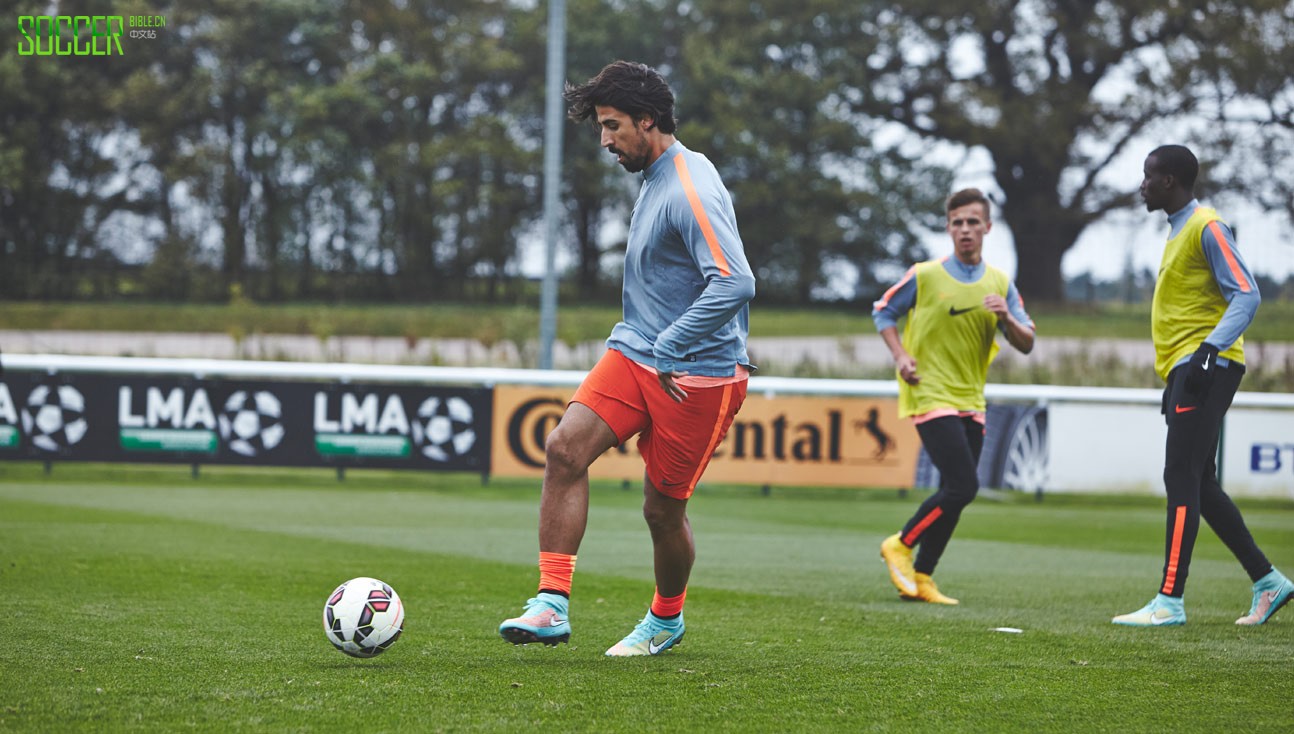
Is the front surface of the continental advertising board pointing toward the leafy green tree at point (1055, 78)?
no

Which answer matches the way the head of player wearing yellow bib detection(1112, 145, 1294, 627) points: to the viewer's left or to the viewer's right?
to the viewer's left

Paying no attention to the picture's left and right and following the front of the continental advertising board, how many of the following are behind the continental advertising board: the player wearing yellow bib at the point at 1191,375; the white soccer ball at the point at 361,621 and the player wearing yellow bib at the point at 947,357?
0

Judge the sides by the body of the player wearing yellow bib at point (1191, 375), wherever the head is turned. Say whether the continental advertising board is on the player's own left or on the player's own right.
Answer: on the player's own right

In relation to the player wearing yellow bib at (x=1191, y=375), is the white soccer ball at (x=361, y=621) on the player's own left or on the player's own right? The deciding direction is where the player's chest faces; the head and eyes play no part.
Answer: on the player's own left

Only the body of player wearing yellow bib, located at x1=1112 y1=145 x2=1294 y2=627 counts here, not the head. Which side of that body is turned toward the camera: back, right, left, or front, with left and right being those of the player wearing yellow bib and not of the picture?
left

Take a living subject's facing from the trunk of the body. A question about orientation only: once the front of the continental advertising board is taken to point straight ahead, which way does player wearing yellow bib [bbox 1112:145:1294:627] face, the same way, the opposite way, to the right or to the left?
to the right

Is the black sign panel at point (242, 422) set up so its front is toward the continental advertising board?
no

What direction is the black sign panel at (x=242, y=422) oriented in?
toward the camera

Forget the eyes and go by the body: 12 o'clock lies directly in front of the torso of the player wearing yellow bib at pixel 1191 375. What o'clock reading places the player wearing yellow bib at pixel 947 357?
the player wearing yellow bib at pixel 947 357 is roughly at 1 o'clock from the player wearing yellow bib at pixel 1191 375.

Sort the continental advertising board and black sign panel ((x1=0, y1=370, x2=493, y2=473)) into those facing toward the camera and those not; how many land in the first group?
2

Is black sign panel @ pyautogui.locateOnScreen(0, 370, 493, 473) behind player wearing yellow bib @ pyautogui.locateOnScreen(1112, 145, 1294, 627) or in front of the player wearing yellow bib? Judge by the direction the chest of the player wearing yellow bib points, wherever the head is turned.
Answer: in front

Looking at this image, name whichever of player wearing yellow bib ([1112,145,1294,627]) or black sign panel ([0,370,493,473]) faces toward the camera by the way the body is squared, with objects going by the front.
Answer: the black sign panel

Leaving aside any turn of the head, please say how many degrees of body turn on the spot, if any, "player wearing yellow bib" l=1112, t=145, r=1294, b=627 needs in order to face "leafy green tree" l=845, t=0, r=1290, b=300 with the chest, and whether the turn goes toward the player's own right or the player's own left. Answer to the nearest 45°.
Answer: approximately 90° to the player's own right

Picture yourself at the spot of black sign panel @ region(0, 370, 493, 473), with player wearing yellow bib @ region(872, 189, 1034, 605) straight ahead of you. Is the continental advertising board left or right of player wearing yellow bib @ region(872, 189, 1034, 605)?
left

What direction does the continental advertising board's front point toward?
toward the camera

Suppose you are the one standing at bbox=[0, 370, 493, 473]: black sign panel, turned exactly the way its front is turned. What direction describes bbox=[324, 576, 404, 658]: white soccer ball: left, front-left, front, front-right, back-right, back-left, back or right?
front

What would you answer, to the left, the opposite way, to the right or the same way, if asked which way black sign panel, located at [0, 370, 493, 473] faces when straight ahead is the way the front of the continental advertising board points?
the same way

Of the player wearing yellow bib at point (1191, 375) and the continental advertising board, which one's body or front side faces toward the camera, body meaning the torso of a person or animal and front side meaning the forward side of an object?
the continental advertising board
